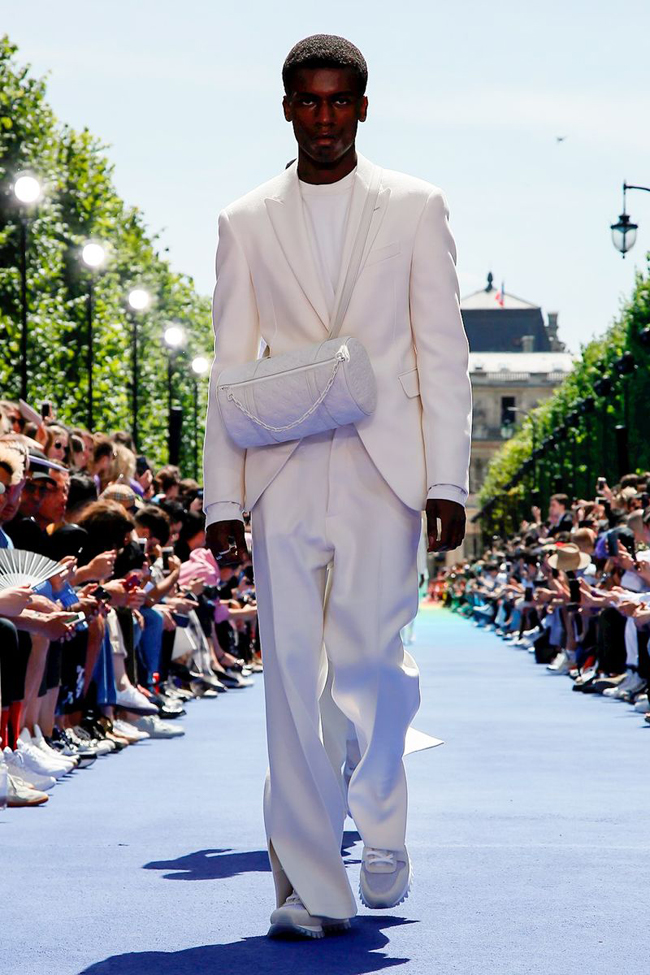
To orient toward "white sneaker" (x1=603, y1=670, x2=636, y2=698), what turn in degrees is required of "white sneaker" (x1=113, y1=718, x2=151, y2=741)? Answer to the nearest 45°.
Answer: approximately 45° to its left

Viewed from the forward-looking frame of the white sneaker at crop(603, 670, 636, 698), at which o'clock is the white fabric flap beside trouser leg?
The white fabric flap beside trouser leg is roughly at 9 o'clock from the white sneaker.

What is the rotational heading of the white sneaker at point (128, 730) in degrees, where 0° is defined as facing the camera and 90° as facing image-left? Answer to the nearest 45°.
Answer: approximately 270°

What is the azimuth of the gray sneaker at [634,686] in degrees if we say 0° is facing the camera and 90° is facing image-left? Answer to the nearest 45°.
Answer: approximately 90°

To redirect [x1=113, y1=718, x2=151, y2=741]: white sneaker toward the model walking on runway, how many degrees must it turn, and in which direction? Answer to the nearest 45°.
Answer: approximately 90° to its right

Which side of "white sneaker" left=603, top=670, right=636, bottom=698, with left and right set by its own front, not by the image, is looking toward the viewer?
left
